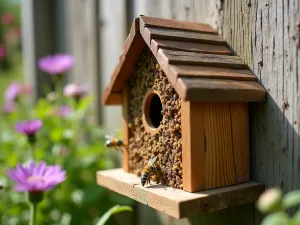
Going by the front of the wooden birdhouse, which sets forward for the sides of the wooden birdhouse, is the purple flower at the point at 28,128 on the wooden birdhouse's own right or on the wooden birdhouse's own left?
on the wooden birdhouse's own right

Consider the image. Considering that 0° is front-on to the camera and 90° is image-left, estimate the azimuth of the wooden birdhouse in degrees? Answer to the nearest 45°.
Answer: approximately 45°

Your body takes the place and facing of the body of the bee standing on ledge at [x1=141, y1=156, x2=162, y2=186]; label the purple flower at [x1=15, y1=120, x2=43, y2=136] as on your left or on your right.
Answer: on your left
